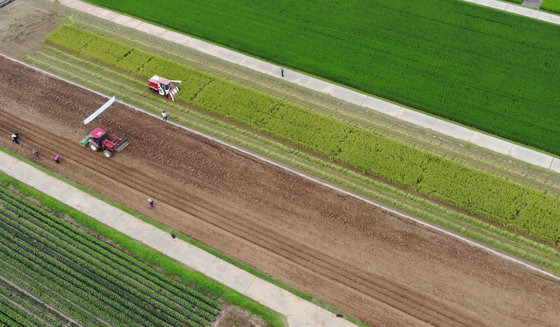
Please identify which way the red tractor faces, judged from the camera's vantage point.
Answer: facing the viewer and to the right of the viewer

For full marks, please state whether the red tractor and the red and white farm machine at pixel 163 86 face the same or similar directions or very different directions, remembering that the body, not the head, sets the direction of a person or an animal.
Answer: same or similar directions

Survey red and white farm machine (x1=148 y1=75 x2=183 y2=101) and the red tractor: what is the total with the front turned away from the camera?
0
